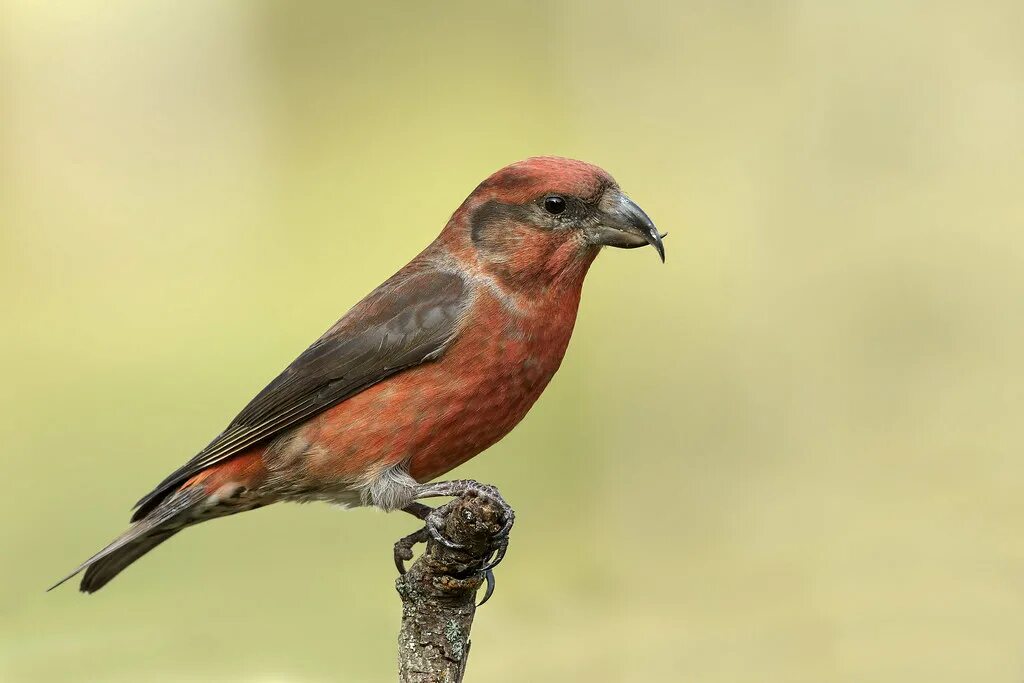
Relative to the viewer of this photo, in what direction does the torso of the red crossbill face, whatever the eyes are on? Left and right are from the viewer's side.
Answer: facing to the right of the viewer
